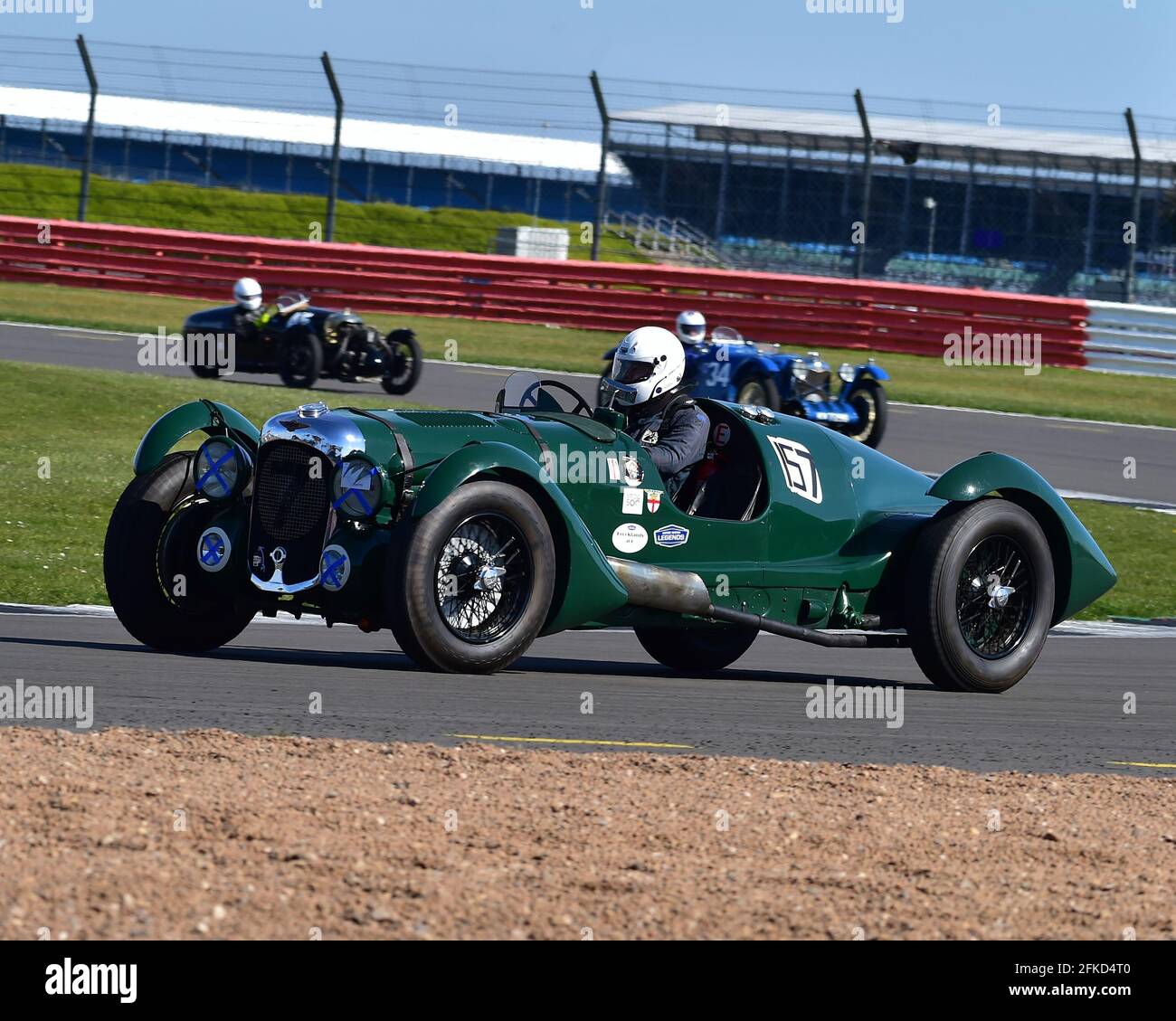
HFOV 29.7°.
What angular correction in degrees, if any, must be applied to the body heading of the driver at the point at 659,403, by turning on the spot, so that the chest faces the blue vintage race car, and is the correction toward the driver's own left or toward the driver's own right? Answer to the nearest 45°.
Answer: approximately 135° to the driver's own right

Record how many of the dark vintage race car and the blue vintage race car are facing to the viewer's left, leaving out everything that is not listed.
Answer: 0

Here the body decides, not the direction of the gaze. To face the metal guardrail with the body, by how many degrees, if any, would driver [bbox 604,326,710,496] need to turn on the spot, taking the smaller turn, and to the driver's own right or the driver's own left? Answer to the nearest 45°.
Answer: approximately 135° to the driver's own right

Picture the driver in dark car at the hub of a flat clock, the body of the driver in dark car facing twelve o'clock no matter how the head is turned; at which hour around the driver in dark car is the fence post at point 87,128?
The fence post is roughly at 7 o'clock from the driver in dark car.

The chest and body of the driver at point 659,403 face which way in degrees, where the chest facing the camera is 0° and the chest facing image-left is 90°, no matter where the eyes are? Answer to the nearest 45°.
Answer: approximately 45°

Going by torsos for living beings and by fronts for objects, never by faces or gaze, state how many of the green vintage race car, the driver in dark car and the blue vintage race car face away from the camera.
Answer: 0

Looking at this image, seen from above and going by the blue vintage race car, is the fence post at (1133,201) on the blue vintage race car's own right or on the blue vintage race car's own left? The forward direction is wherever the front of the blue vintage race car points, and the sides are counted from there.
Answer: on the blue vintage race car's own left

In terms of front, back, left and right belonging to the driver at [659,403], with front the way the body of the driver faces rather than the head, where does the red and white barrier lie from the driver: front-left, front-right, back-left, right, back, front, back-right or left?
back-right

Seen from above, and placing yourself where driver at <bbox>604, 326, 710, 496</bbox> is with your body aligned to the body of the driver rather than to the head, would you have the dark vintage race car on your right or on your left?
on your right

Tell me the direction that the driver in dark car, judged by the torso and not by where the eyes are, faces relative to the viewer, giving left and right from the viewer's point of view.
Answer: facing the viewer and to the right of the viewer

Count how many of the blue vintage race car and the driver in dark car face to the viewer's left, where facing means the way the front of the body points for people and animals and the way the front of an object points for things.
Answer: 0

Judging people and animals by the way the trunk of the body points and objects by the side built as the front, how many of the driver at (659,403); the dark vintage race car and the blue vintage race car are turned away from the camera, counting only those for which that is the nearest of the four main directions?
0
